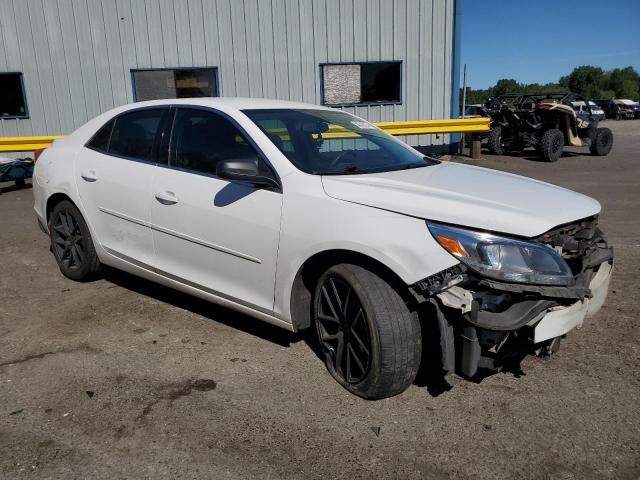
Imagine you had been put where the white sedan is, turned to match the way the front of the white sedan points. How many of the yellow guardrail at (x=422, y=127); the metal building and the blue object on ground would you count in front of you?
0

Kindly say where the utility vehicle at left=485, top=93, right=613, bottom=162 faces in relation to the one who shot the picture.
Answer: facing away from the viewer and to the right of the viewer

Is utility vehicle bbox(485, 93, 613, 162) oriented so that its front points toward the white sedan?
no

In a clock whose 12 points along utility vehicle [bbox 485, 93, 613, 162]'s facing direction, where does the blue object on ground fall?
The blue object on ground is roughly at 6 o'clock from the utility vehicle.

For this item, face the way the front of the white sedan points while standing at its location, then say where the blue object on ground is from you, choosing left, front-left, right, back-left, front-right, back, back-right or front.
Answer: back

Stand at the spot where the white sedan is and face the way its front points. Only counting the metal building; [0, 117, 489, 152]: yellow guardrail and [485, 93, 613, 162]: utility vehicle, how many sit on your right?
0

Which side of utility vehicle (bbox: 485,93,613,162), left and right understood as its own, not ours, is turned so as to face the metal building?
back

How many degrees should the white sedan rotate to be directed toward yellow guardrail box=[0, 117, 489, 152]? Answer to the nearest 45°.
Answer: approximately 135° to its left

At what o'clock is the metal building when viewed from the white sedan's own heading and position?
The metal building is roughly at 7 o'clock from the white sedan.

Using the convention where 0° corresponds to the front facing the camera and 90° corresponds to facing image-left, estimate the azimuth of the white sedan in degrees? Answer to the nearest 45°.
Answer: approximately 315°

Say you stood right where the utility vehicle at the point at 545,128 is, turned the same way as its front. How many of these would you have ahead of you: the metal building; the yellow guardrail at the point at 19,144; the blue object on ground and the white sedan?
0

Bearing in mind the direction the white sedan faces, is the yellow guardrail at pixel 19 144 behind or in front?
behind

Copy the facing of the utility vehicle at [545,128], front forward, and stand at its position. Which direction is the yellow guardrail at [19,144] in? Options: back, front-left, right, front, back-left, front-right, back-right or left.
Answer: back

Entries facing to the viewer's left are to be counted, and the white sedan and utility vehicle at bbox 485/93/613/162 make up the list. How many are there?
0

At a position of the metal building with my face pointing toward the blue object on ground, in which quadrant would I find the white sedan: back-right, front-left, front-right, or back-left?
front-left

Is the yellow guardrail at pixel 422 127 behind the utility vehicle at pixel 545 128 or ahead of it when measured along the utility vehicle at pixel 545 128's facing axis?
behind
